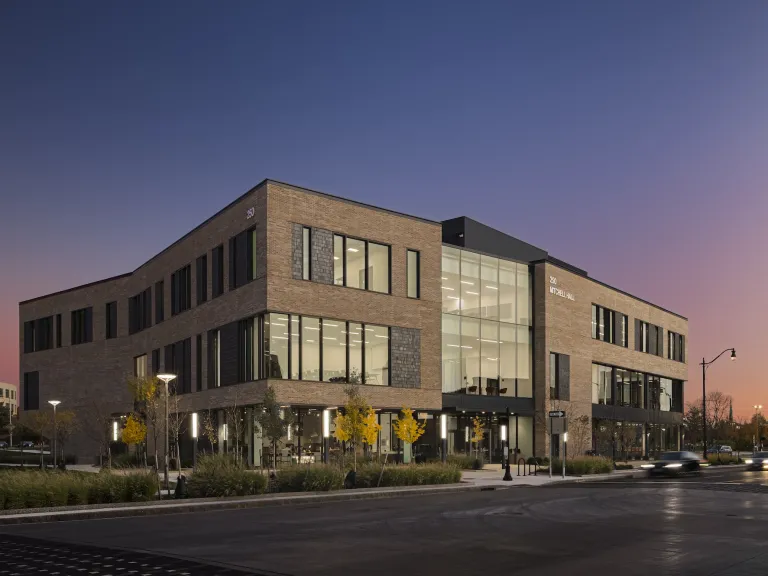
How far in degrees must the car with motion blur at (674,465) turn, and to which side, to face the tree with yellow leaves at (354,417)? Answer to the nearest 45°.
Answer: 0° — it already faces it

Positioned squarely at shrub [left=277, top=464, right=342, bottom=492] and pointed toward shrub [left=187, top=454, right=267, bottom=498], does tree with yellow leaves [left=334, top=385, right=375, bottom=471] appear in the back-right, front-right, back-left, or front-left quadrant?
back-right

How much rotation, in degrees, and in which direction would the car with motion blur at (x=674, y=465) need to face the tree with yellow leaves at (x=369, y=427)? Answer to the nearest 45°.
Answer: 0° — it already faces it

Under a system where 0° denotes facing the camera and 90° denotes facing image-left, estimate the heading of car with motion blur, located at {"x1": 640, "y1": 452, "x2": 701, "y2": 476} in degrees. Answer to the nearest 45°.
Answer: approximately 45°
